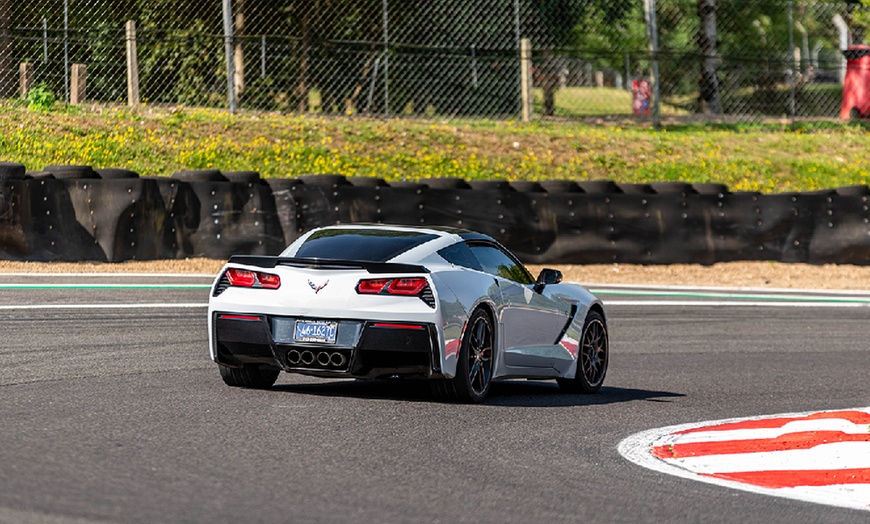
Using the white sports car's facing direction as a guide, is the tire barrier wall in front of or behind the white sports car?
in front

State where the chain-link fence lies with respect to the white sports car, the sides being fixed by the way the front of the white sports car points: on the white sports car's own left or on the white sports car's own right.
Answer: on the white sports car's own left

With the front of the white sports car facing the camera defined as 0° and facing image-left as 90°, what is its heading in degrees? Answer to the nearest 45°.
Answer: approximately 225°

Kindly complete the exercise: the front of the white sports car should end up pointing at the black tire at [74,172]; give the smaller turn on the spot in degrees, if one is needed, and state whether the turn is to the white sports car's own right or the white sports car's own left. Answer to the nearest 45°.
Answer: approximately 90° to the white sports car's own left

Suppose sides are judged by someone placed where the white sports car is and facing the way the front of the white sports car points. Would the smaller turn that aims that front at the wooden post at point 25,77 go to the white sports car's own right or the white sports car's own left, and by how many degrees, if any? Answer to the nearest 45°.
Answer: approximately 90° to the white sports car's own left

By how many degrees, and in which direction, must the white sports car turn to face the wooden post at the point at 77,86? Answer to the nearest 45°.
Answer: approximately 45° to its left
